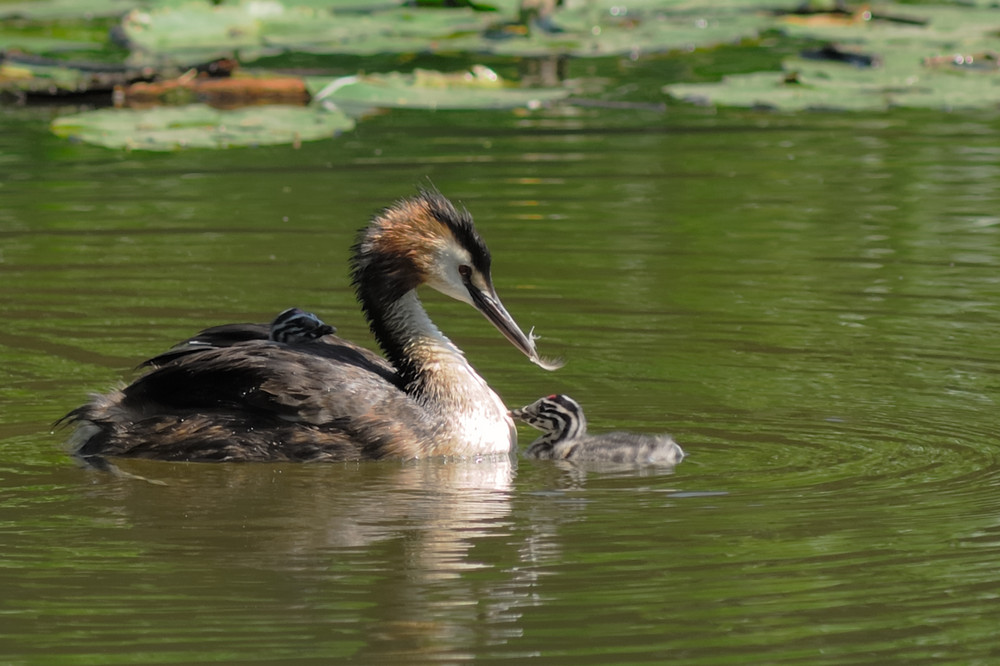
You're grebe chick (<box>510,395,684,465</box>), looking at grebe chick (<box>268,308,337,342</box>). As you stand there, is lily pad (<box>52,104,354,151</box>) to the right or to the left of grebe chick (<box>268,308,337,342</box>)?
right

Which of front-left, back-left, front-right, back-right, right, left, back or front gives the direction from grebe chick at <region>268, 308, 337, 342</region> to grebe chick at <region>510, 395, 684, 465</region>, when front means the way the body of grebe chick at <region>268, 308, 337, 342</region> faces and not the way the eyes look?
front-right

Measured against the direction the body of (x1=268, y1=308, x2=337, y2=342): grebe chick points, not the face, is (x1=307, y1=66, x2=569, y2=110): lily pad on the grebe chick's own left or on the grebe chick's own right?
on the grebe chick's own left

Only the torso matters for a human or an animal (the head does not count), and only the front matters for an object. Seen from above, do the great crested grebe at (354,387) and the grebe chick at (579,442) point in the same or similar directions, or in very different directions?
very different directions

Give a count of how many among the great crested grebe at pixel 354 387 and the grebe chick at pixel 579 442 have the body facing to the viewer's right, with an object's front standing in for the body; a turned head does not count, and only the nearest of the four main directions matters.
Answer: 1

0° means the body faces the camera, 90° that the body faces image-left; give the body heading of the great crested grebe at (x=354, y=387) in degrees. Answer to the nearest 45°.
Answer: approximately 270°

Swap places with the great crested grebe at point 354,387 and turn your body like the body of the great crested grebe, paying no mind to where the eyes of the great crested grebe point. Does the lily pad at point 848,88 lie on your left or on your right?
on your left

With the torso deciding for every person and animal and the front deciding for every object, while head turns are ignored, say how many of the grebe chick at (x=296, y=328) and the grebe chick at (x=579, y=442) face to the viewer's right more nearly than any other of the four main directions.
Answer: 1

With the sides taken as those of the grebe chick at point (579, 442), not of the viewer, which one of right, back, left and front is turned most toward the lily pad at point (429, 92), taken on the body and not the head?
right

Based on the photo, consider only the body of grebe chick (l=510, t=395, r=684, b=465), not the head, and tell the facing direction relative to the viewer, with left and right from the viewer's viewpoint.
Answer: facing to the left of the viewer

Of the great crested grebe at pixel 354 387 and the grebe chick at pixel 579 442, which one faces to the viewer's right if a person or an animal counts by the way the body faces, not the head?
the great crested grebe

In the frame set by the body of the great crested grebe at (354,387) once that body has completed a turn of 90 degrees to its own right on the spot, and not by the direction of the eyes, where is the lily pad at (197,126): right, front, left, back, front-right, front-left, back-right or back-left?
back

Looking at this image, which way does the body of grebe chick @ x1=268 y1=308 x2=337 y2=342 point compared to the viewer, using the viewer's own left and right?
facing to the right of the viewer

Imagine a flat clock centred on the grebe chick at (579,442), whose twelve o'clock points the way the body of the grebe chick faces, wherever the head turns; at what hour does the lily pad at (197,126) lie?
The lily pad is roughly at 2 o'clock from the grebe chick.

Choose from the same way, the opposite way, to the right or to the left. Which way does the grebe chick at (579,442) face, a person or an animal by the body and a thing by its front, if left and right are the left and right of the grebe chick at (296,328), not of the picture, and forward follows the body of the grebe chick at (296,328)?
the opposite way

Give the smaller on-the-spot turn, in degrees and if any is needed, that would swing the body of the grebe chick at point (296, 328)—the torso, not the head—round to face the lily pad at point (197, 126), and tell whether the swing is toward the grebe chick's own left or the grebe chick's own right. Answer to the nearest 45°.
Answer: approximately 90° to the grebe chick's own left
